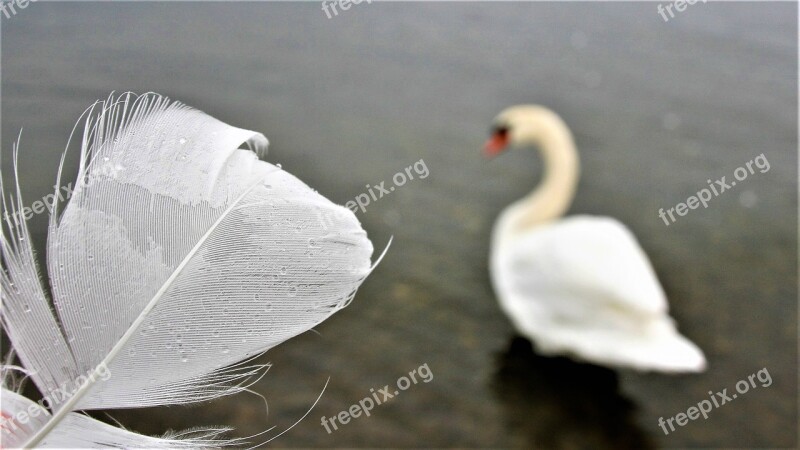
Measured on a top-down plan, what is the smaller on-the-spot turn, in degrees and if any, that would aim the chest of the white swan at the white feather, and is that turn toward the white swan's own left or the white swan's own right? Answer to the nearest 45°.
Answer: approximately 90° to the white swan's own left

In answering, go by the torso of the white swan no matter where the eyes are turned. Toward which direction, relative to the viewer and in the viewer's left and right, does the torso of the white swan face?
facing to the left of the viewer
